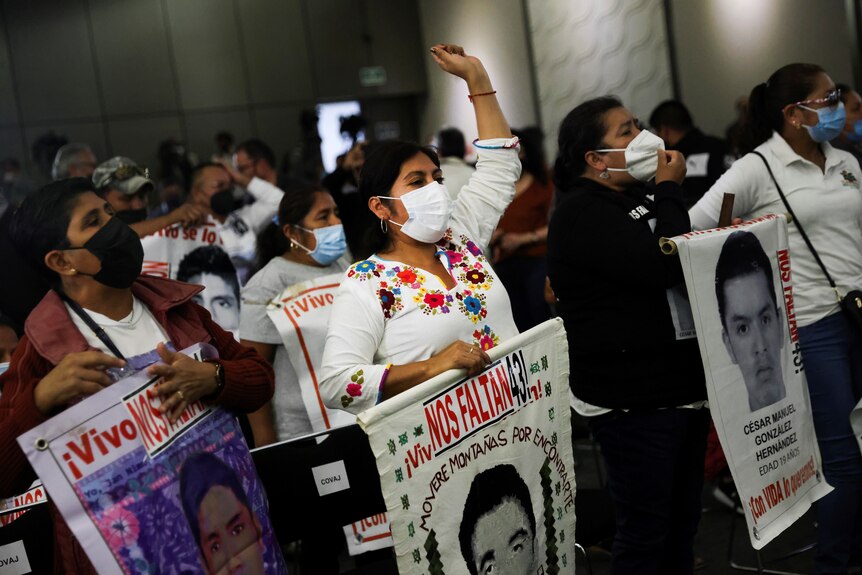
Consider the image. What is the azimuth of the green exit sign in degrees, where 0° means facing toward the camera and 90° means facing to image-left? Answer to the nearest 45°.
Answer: approximately 0°

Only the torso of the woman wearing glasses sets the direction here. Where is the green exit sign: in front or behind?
behind

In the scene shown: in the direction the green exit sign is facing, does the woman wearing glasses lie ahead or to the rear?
ahead
